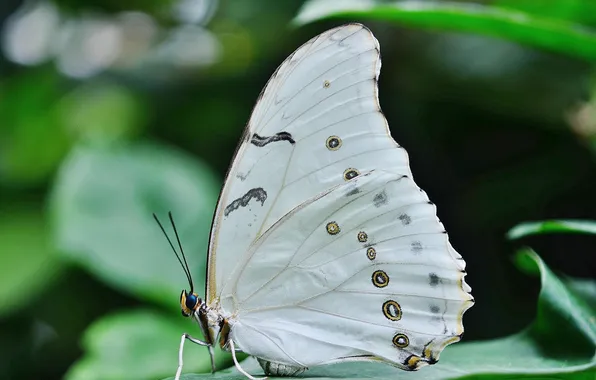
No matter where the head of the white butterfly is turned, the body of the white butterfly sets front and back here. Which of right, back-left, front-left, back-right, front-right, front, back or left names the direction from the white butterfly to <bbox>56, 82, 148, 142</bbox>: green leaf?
front-right

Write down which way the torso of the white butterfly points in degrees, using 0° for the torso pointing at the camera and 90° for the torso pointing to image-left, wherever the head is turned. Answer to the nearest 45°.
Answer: approximately 90°

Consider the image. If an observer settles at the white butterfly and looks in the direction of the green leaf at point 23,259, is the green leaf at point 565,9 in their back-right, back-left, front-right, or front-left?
back-right

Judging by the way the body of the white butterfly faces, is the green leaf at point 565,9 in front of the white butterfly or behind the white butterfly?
behind
